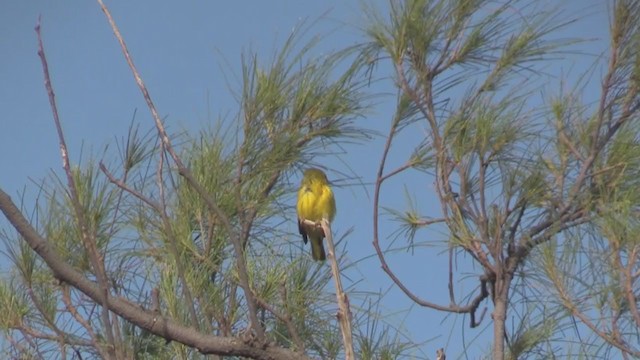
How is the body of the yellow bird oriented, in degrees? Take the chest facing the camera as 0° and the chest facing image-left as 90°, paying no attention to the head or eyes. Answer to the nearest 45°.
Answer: approximately 0°
